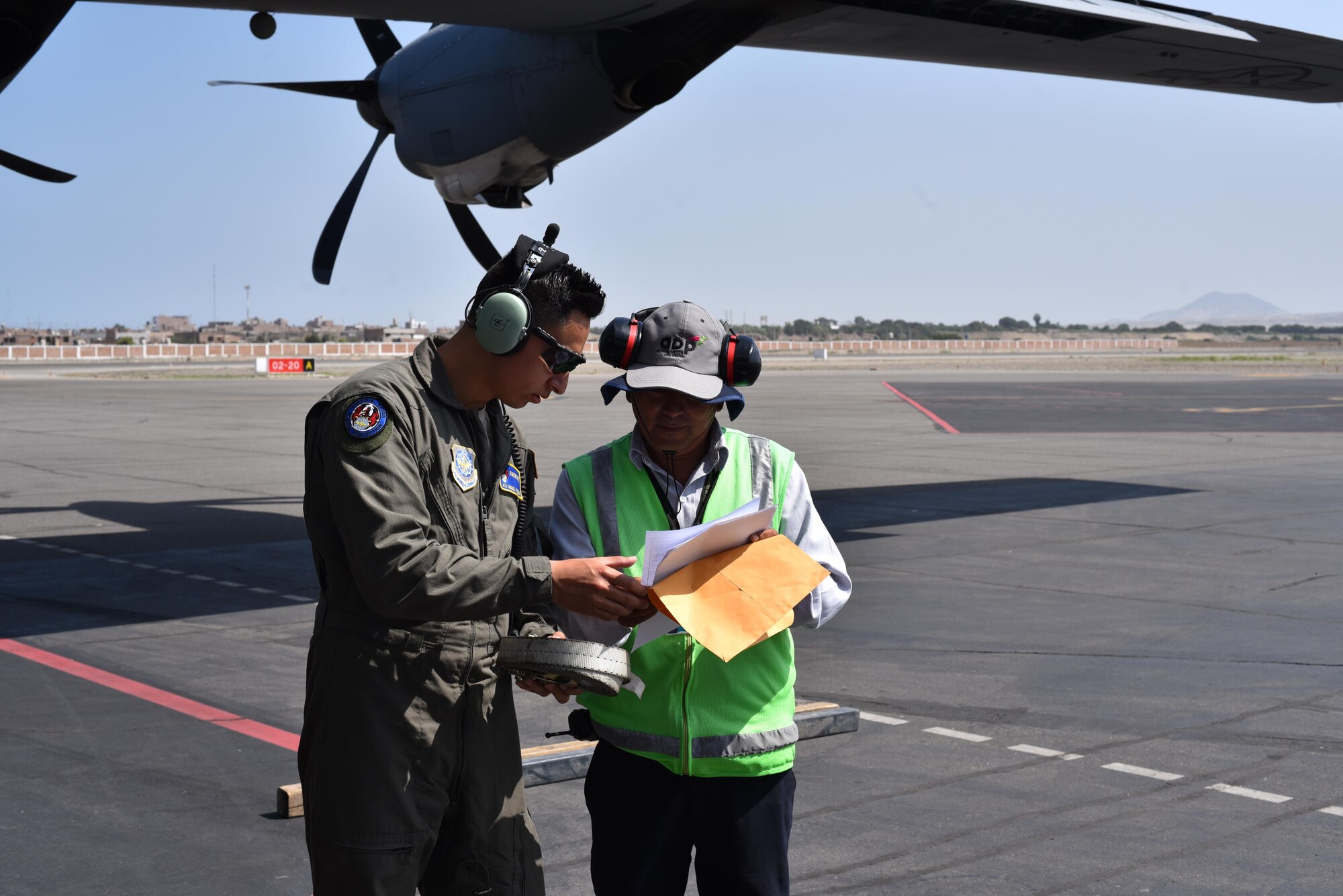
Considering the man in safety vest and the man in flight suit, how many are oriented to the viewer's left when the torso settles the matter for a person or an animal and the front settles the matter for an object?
0

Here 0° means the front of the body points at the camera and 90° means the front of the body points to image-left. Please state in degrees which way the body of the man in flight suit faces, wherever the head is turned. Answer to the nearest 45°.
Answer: approximately 315°

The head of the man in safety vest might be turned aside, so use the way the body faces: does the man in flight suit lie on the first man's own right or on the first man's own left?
on the first man's own right

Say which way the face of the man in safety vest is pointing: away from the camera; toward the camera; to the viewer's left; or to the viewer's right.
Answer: toward the camera

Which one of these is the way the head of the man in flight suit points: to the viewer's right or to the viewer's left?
to the viewer's right

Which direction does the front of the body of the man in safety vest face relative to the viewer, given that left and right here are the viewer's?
facing the viewer
